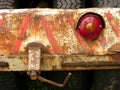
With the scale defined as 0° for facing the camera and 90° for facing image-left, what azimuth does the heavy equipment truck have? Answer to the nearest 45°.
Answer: approximately 180°
